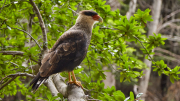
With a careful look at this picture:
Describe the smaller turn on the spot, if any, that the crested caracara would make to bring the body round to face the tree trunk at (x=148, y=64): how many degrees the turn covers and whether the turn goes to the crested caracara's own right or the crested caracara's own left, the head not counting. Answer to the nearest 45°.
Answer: approximately 45° to the crested caracara's own left

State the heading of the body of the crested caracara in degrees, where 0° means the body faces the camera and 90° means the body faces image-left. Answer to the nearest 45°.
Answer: approximately 270°
